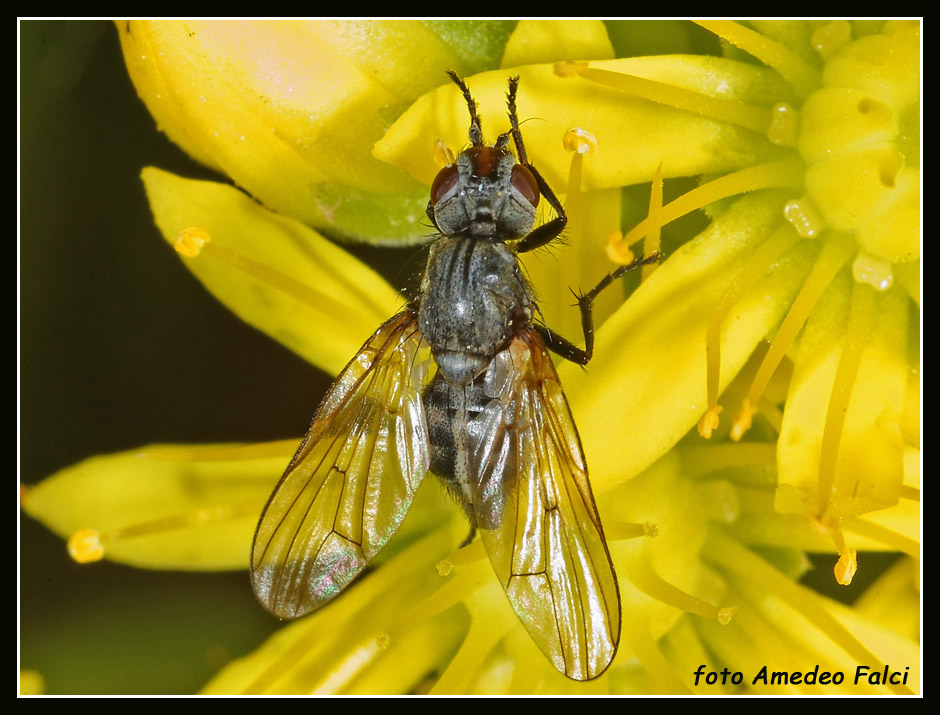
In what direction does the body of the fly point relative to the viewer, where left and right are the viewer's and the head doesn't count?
facing away from the viewer
